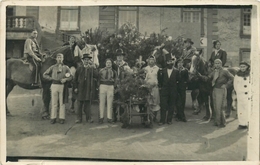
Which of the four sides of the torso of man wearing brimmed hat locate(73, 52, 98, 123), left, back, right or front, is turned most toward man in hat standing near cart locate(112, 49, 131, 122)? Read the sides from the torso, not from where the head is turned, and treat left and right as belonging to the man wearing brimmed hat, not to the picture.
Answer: left

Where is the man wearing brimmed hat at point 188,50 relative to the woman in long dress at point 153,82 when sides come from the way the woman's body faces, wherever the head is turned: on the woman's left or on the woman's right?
on the woman's left

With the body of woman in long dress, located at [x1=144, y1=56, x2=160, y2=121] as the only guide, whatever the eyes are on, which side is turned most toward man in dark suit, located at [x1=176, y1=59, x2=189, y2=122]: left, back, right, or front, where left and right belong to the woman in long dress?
left
